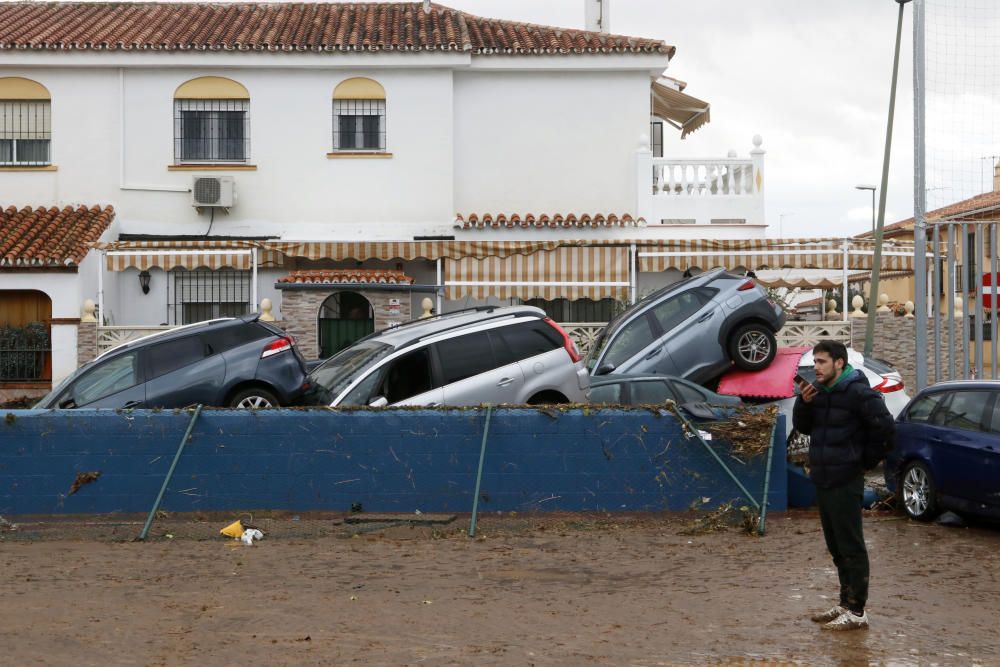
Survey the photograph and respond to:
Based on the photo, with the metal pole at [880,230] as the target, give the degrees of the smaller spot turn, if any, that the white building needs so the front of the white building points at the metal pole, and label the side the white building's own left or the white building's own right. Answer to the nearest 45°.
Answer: approximately 45° to the white building's own left

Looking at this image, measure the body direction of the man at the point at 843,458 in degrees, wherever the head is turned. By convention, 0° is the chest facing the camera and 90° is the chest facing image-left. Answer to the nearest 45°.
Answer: approximately 45°

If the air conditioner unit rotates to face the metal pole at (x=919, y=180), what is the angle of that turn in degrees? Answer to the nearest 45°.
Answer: approximately 45° to its left

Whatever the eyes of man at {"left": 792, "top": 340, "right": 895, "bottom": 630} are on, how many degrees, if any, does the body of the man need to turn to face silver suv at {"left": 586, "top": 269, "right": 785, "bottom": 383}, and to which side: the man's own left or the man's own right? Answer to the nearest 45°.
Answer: approximately 135° to the man's own right

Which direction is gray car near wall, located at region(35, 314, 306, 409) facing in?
to the viewer's left

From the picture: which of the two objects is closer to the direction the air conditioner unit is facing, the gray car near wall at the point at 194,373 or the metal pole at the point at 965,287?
the gray car near wall

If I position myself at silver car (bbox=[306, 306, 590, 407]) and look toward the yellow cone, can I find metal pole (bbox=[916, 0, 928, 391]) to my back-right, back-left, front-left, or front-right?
back-left

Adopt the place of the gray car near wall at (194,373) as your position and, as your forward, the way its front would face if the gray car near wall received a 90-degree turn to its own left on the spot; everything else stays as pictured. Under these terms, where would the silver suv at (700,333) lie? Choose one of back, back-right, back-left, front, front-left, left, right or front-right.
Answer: left

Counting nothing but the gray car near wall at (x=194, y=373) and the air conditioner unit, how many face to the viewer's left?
1

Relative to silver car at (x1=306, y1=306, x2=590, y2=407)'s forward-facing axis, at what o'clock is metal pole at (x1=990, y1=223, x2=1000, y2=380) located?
The metal pole is roughly at 7 o'clock from the silver car.

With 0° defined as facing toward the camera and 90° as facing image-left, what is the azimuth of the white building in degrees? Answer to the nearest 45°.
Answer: approximately 0°
